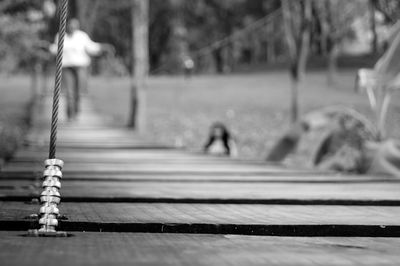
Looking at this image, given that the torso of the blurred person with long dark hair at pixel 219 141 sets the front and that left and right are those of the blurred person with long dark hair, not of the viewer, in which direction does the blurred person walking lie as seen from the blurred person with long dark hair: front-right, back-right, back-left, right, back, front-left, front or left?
right

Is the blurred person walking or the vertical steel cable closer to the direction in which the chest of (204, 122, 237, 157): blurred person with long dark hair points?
the vertical steel cable

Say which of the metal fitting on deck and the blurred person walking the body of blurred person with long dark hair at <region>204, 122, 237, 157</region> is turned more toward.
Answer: the metal fitting on deck

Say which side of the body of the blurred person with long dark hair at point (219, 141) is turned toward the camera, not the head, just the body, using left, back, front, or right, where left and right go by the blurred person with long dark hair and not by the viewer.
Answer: front

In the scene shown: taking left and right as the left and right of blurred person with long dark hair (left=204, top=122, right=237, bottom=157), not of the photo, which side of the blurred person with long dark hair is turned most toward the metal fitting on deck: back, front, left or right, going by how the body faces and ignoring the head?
front

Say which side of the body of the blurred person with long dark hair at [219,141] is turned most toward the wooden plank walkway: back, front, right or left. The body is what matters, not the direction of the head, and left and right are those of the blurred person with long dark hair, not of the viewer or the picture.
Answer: front
